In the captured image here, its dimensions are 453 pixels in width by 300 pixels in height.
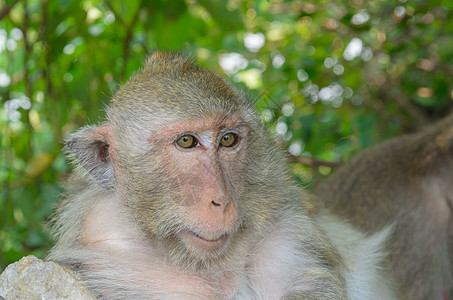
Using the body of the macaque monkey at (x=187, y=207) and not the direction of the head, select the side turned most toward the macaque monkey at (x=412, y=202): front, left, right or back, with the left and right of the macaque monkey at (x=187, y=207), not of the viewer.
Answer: left

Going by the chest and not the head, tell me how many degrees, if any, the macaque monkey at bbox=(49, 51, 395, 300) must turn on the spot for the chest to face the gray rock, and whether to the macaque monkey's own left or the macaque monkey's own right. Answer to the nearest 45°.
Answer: approximately 90° to the macaque monkey's own right

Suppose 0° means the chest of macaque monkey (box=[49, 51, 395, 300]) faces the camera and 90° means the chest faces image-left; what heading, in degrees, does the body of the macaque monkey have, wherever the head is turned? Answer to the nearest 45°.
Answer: approximately 315°
